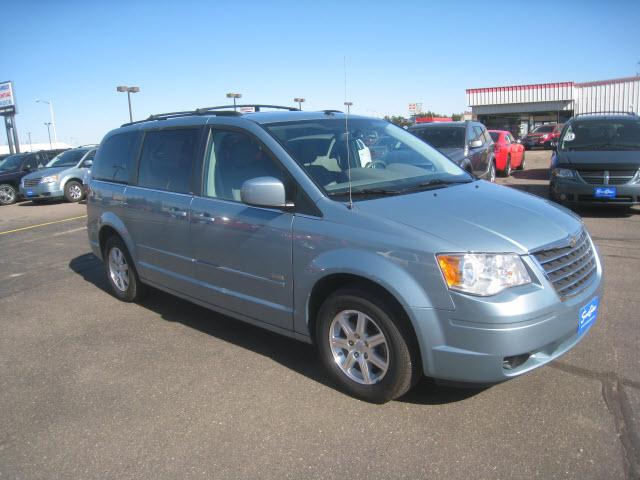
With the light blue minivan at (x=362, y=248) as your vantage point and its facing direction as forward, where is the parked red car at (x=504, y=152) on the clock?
The parked red car is roughly at 8 o'clock from the light blue minivan.

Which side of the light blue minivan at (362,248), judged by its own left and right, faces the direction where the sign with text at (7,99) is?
back

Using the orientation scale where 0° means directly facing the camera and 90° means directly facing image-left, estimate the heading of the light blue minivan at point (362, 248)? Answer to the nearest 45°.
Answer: approximately 315°

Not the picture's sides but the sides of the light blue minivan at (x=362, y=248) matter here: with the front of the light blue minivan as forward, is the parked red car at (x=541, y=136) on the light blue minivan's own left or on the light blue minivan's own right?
on the light blue minivan's own left

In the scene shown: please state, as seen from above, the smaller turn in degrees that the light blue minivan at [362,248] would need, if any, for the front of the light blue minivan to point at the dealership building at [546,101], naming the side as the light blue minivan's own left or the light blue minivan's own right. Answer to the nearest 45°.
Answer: approximately 135° to the light blue minivan's own left
